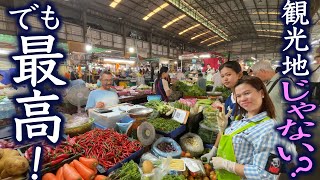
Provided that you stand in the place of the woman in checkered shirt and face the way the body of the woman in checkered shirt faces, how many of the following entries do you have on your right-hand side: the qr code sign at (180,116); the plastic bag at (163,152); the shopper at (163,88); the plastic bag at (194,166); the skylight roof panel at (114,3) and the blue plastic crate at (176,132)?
6

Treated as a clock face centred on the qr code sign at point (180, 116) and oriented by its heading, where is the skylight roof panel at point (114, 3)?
The skylight roof panel is roughly at 5 o'clock from the qr code sign.

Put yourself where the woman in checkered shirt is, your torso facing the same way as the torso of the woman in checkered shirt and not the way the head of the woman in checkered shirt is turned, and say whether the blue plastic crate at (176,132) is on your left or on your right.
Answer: on your right

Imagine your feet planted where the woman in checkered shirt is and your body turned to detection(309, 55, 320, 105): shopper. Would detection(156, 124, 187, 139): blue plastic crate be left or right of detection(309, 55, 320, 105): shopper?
left

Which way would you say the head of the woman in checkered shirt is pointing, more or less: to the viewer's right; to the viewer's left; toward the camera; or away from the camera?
toward the camera

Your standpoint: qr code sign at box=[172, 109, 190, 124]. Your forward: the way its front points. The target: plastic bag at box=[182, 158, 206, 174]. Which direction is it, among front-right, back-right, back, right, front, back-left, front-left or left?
front

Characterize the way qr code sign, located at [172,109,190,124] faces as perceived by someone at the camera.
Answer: facing the viewer

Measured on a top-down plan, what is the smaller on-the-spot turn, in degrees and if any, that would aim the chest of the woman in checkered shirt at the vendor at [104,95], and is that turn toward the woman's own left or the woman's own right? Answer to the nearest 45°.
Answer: approximately 90° to the woman's own right
